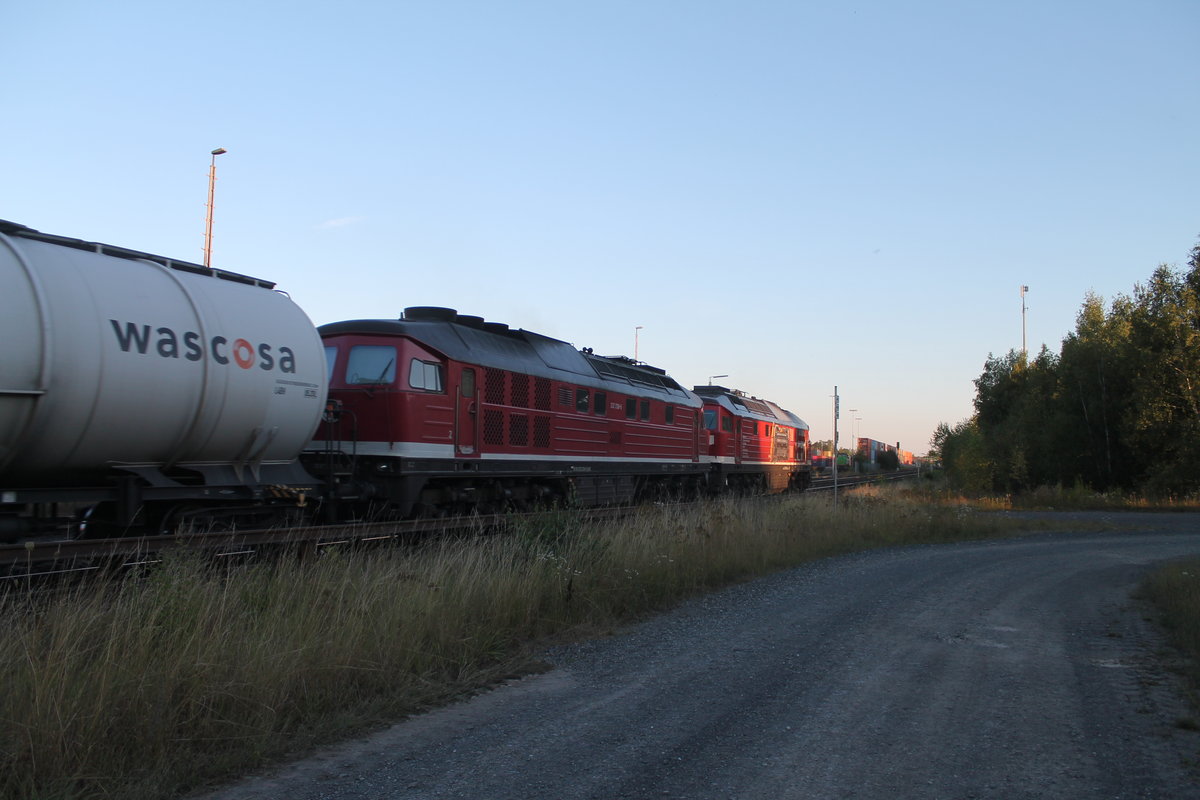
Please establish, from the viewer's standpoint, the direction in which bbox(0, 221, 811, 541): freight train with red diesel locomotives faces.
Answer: facing away from the viewer and to the right of the viewer
